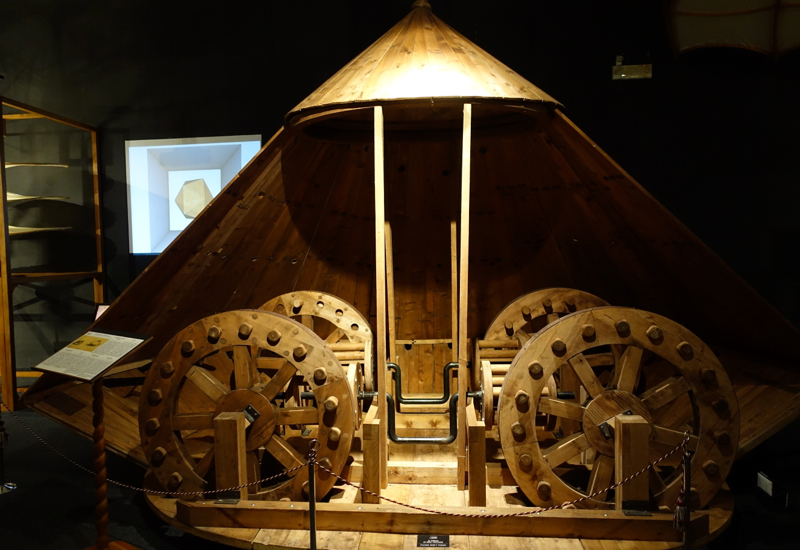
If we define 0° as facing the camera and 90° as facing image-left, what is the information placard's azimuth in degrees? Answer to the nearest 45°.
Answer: approximately 45°

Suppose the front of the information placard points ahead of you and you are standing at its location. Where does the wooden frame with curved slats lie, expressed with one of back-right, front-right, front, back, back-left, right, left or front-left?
back-right

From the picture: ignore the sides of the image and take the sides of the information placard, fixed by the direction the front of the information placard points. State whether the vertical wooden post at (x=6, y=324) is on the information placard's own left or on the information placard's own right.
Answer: on the information placard's own right

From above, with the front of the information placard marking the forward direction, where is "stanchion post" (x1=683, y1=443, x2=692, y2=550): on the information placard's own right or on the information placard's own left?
on the information placard's own left
